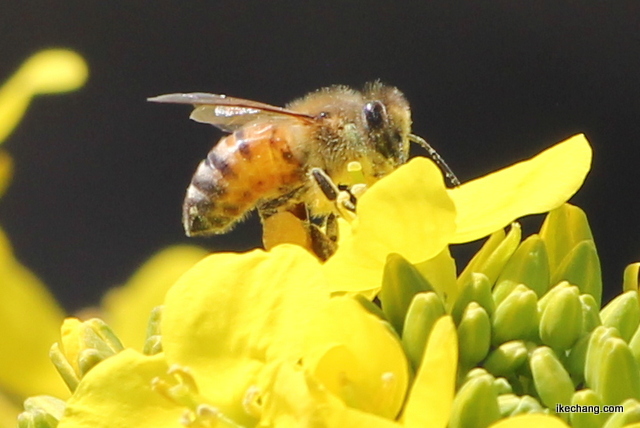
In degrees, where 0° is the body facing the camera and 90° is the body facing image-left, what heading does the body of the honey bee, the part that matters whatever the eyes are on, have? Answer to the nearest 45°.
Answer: approximately 270°
